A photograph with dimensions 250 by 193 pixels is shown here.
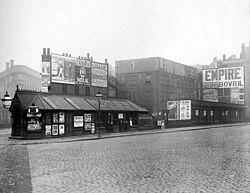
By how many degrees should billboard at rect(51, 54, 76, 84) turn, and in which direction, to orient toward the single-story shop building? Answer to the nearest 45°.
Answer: approximately 45° to its right

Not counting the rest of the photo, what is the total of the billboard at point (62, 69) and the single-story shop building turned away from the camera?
0

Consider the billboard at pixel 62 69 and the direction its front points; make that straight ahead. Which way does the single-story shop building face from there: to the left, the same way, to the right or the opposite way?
the same way

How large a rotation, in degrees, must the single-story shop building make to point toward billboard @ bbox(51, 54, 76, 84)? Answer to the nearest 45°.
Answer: approximately 135° to its left

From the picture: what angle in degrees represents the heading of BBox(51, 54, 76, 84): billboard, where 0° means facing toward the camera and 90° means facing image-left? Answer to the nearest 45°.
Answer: approximately 315°

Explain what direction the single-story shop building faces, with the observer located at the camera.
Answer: facing the viewer and to the right of the viewer
